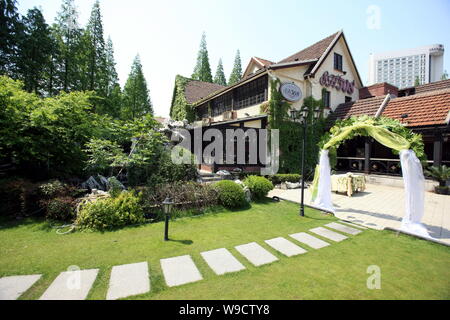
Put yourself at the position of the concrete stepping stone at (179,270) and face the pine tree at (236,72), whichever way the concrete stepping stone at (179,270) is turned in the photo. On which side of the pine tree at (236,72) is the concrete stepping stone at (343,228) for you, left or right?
right

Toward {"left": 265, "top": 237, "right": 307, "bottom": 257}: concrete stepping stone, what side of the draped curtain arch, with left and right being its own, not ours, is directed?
front

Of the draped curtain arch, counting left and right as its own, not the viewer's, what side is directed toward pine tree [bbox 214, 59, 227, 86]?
right

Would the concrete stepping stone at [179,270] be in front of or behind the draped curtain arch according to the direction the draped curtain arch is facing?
in front

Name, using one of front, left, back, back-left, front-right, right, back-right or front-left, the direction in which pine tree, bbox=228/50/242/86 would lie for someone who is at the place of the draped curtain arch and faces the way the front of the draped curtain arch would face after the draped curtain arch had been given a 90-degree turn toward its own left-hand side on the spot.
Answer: back

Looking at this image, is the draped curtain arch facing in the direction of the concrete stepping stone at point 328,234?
yes

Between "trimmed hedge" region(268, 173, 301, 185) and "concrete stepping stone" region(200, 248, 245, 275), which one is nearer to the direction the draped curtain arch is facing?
the concrete stepping stone

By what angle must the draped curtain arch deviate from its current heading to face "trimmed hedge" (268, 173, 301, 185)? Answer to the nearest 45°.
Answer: approximately 90° to its right

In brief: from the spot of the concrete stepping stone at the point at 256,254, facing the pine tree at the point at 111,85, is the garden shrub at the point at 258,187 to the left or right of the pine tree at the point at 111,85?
right

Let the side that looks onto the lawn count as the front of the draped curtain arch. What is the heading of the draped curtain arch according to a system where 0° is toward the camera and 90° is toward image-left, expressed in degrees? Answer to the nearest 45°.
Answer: approximately 45°

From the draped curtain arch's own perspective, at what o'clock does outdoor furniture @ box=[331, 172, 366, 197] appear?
The outdoor furniture is roughly at 4 o'clock from the draped curtain arch.

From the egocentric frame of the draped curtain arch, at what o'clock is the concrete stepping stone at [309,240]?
The concrete stepping stone is roughly at 12 o'clock from the draped curtain arch.
